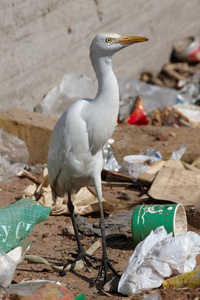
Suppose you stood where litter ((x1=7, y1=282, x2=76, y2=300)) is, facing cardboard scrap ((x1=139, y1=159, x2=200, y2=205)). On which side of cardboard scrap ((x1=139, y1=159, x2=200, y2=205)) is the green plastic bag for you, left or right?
left

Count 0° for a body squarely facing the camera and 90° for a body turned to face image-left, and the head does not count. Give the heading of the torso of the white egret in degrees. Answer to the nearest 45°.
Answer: approximately 315°

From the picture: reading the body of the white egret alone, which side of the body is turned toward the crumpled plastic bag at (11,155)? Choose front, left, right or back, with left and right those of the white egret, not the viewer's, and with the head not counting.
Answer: back

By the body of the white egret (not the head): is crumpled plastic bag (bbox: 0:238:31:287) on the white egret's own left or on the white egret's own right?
on the white egret's own right

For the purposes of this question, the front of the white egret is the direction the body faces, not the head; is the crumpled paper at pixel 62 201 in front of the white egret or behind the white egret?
behind
